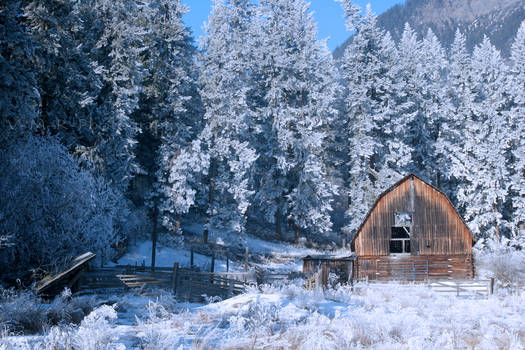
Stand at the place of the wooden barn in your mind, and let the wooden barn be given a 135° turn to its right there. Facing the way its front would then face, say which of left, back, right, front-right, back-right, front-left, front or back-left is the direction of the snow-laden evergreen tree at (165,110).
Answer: front-left

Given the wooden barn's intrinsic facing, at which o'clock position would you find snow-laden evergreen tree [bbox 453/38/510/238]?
The snow-laden evergreen tree is roughly at 7 o'clock from the wooden barn.

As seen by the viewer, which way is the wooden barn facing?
toward the camera

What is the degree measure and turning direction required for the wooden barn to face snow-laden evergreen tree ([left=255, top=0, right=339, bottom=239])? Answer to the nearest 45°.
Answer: approximately 135° to its right

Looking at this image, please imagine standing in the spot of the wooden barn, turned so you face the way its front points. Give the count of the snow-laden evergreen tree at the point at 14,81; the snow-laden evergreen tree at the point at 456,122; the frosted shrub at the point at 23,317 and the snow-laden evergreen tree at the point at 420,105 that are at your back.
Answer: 2

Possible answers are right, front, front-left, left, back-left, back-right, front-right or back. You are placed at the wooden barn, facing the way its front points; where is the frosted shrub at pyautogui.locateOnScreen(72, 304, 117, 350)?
front

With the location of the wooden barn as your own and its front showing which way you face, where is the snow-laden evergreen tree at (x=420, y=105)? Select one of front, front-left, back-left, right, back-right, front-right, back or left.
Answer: back

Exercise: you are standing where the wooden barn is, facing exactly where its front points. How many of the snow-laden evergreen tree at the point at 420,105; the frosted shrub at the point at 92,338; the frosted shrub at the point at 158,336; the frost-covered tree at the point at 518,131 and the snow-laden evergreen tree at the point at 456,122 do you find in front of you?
2

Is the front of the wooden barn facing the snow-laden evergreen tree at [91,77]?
no

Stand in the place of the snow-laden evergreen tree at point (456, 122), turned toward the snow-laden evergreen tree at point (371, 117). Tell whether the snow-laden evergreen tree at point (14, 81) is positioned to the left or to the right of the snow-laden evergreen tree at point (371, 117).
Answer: left

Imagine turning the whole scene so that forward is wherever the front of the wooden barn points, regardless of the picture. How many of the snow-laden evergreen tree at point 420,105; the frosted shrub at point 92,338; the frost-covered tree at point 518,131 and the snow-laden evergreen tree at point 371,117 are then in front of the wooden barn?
1

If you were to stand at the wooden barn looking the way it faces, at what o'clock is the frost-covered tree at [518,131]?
The frost-covered tree is roughly at 7 o'clock from the wooden barn.

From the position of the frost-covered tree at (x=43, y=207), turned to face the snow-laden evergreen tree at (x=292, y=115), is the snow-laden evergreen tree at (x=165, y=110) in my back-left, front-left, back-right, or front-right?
front-left

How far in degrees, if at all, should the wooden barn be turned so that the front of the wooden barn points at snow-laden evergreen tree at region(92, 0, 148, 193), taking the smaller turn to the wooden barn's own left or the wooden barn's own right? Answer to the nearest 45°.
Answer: approximately 90° to the wooden barn's own right

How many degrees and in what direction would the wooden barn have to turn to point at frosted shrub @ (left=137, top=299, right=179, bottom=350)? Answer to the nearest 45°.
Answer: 0° — it already faces it

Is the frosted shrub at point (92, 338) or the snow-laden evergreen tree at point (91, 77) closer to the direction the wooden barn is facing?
the frosted shrub

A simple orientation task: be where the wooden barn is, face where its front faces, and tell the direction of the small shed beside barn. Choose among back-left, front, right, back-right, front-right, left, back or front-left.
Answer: front-right
